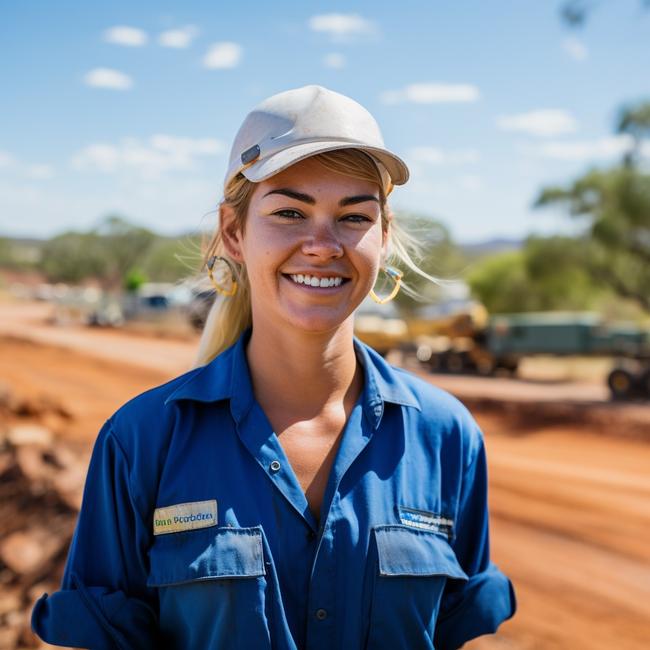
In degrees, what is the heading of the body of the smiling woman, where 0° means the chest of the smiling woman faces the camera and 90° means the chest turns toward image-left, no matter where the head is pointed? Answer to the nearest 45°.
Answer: approximately 0°

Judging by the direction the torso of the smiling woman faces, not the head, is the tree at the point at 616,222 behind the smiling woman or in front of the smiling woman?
behind

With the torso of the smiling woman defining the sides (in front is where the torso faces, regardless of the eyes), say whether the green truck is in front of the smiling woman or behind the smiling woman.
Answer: behind

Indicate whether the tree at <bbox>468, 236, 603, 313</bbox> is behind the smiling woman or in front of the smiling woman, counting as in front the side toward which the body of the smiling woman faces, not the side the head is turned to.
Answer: behind
